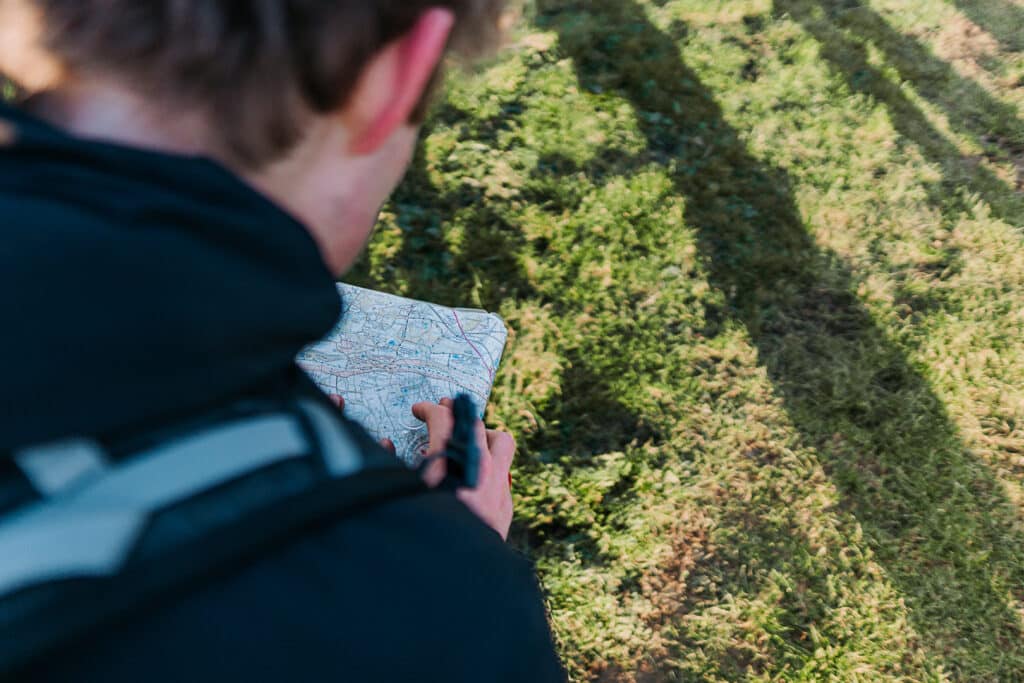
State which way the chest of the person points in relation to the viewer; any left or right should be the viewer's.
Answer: facing away from the viewer and to the right of the viewer

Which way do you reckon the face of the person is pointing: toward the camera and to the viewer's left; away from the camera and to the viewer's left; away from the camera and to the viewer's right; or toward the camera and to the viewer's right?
away from the camera and to the viewer's right
